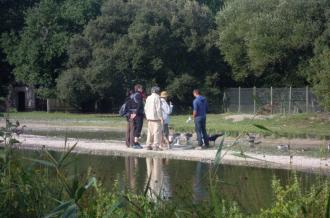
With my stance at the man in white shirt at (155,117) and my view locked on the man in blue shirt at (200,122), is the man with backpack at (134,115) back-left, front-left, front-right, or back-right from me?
back-left

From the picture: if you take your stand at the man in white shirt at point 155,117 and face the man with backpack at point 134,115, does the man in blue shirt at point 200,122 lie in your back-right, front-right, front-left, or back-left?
back-right

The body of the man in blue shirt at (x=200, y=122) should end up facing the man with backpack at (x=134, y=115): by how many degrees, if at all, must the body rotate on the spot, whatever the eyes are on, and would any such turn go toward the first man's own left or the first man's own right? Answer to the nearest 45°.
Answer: approximately 45° to the first man's own left

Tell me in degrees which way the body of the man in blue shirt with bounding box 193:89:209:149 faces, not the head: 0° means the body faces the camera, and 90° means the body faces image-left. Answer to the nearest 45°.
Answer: approximately 135°
